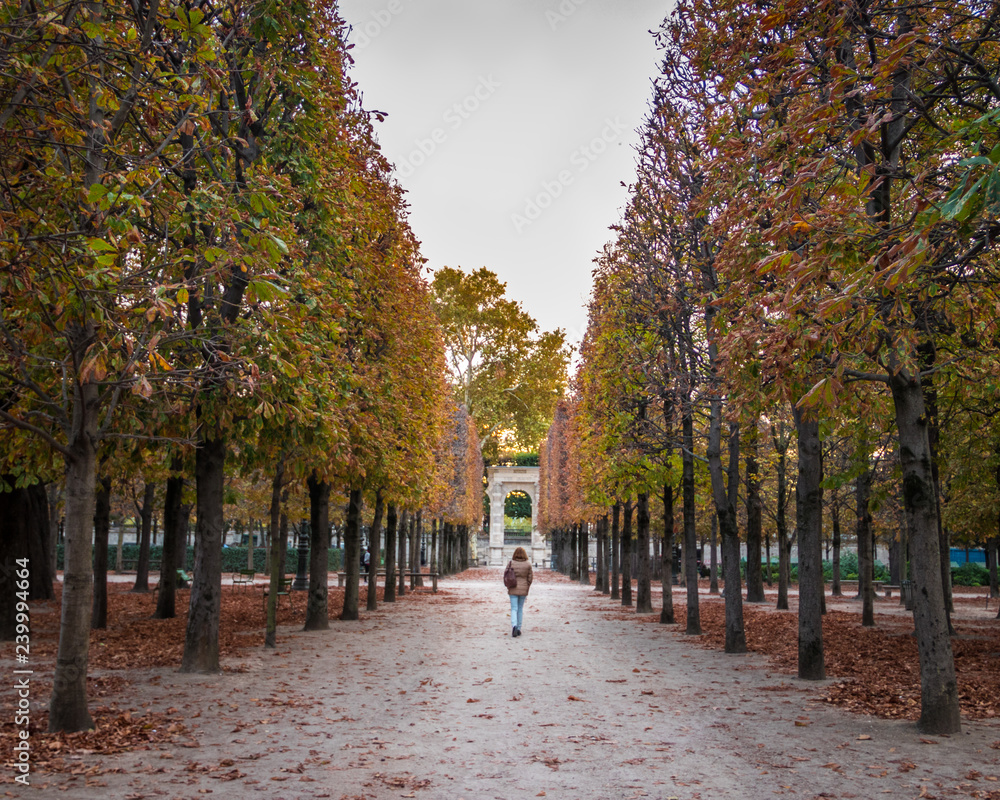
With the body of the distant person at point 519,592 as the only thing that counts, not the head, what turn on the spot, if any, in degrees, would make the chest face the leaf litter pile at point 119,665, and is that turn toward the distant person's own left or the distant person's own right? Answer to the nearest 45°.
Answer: approximately 135° to the distant person's own left

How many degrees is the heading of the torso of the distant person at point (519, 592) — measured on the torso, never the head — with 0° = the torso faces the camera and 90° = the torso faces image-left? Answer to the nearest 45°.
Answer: approximately 180°

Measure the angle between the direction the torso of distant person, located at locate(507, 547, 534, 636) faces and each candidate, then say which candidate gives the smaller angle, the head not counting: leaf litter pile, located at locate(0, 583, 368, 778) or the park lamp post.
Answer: the park lamp post

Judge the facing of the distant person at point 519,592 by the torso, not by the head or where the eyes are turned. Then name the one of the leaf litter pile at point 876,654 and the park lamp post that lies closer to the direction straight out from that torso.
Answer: the park lamp post

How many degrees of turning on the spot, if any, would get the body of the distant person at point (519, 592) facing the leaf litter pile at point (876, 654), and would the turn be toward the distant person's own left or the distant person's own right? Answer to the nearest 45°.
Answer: approximately 135° to the distant person's own right

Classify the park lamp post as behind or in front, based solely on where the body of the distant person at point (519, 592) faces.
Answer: in front

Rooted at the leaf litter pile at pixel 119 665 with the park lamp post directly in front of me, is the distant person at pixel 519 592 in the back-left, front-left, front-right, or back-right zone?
front-right
